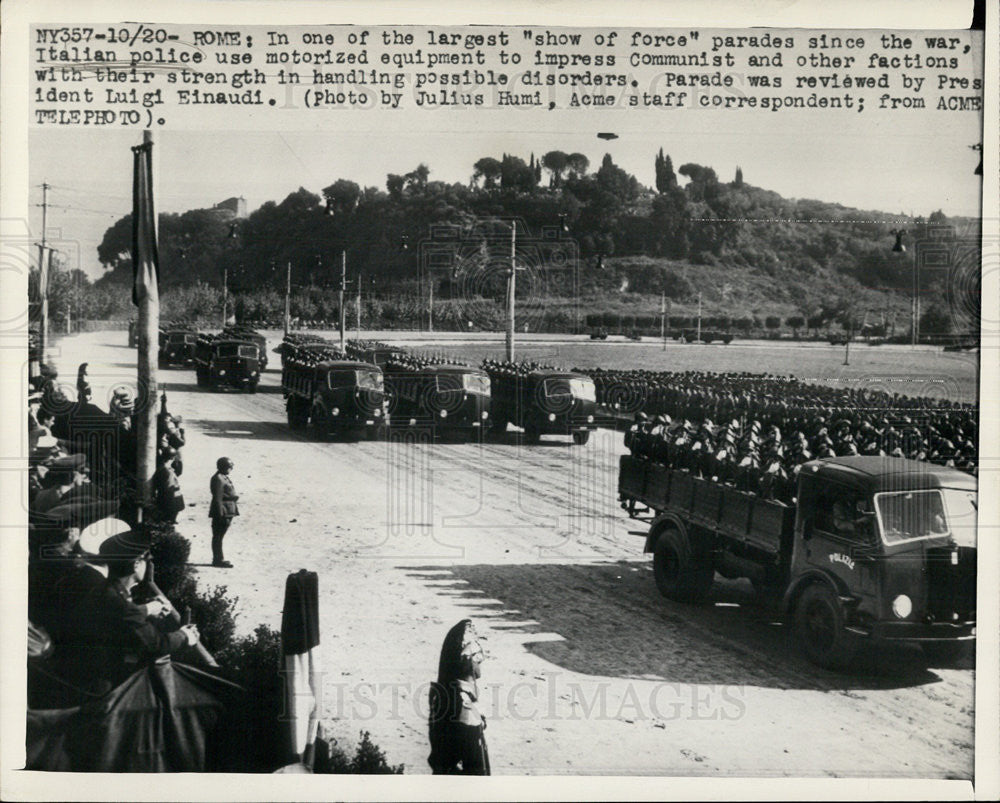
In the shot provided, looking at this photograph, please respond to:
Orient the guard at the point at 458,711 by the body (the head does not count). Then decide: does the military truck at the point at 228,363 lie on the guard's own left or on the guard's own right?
on the guard's own left

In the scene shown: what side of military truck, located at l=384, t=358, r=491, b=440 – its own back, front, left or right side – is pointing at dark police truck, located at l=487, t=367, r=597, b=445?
left

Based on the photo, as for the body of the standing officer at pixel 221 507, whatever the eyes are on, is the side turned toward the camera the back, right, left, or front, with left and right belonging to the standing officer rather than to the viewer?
right

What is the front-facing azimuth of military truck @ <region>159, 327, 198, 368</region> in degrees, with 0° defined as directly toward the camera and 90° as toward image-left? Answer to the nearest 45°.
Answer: approximately 315°

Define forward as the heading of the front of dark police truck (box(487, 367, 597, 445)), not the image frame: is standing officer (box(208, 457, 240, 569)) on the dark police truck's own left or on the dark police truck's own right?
on the dark police truck's own right

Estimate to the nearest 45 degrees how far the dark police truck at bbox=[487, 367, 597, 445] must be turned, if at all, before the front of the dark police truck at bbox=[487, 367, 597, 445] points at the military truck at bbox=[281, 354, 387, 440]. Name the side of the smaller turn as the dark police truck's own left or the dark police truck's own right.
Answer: approximately 90° to the dark police truck's own right
